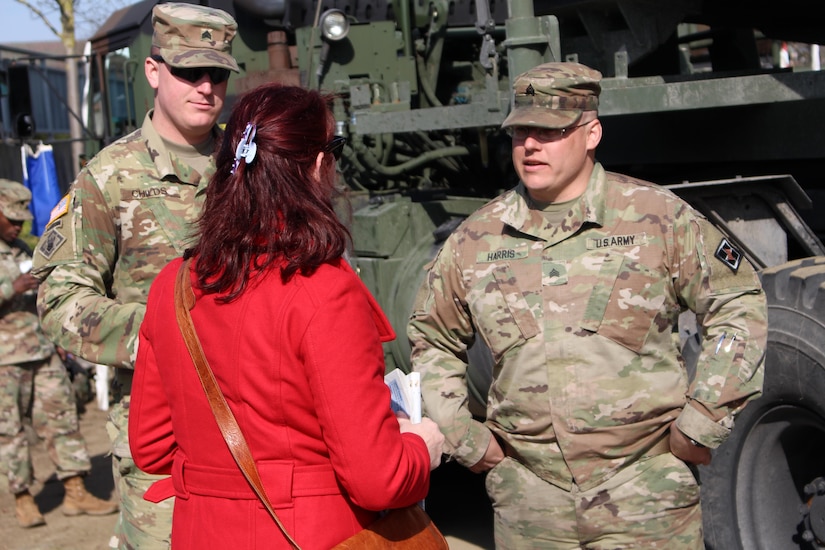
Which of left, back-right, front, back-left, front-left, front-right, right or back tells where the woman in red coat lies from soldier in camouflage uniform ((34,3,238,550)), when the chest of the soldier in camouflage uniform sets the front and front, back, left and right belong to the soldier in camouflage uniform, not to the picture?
front-right

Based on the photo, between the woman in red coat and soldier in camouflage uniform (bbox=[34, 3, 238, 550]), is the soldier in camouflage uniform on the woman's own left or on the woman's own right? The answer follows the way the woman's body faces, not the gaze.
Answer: on the woman's own left

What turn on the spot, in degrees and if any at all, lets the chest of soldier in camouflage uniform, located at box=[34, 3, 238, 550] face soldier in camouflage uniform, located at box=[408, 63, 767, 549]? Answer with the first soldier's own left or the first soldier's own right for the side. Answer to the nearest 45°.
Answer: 0° — they already face them

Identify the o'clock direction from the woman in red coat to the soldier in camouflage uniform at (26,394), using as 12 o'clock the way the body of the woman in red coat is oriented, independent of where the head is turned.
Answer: The soldier in camouflage uniform is roughly at 10 o'clock from the woman in red coat.

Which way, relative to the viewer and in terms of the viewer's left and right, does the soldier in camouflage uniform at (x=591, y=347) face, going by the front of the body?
facing the viewer and to the left of the viewer

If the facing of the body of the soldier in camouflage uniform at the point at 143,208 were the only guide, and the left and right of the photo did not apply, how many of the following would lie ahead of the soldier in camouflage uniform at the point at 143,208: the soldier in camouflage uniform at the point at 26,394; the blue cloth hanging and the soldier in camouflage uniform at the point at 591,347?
1

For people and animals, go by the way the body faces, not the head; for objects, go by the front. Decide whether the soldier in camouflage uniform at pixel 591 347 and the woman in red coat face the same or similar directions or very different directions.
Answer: very different directions

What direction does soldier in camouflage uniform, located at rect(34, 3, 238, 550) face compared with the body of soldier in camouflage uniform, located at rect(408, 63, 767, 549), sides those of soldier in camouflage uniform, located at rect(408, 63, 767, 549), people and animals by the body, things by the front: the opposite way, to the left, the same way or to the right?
to the left

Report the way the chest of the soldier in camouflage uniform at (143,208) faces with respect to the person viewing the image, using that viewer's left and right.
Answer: facing the viewer and to the right of the viewer

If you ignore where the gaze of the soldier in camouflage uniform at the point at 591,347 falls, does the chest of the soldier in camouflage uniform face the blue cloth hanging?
no

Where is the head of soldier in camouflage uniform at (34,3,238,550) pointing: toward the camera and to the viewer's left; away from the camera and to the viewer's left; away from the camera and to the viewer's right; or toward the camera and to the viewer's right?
toward the camera and to the viewer's right

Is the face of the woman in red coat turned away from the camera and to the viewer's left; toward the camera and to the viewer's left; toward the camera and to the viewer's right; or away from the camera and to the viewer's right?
away from the camera and to the viewer's right

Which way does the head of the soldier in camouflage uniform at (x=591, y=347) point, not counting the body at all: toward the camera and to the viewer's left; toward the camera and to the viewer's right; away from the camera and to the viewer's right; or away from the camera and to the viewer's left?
toward the camera and to the viewer's left

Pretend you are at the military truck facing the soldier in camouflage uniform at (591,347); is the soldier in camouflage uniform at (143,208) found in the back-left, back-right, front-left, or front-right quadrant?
front-right

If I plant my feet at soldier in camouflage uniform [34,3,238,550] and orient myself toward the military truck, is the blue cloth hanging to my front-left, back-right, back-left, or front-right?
front-left

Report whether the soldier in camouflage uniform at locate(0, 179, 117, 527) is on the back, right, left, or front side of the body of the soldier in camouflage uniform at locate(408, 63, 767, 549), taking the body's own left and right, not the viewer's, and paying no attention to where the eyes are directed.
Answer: right

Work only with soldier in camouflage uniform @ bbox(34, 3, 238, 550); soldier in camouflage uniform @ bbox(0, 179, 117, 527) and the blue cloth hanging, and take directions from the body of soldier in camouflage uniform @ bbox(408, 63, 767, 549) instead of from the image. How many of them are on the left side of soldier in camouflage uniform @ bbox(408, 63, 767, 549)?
0

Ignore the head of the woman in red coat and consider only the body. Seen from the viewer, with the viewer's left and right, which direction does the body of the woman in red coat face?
facing away from the viewer and to the right of the viewer
